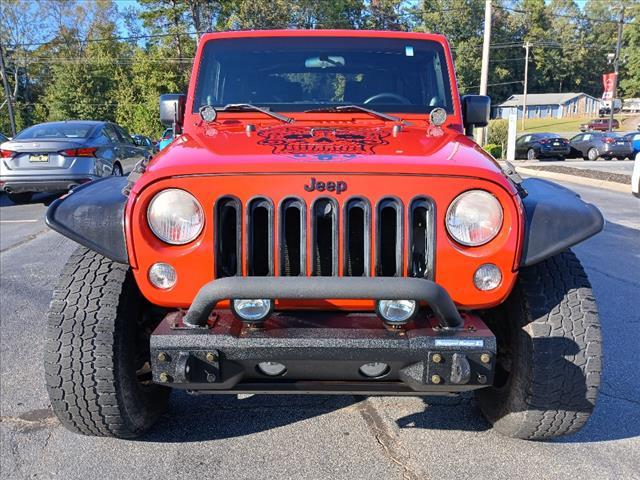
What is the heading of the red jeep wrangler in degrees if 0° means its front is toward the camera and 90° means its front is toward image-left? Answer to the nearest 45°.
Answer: approximately 0°

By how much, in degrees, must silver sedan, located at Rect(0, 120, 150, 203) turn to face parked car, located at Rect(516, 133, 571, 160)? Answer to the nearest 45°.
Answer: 0° — it already faces it

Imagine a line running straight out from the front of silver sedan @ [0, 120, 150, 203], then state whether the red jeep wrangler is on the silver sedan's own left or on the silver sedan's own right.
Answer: on the silver sedan's own right

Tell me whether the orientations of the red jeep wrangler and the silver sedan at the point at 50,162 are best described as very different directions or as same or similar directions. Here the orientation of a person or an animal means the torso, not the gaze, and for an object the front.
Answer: very different directions

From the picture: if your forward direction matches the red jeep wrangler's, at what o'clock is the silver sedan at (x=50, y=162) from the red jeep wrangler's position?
The silver sedan is roughly at 5 o'clock from the red jeep wrangler.

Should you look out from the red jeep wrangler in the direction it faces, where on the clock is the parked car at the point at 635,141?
The parked car is roughly at 7 o'clock from the red jeep wrangler.

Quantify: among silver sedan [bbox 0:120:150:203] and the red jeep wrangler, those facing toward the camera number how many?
1

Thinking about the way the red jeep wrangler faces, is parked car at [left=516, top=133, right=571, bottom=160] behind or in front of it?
behind

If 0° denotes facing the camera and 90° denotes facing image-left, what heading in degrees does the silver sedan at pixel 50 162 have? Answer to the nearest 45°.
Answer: approximately 225°
